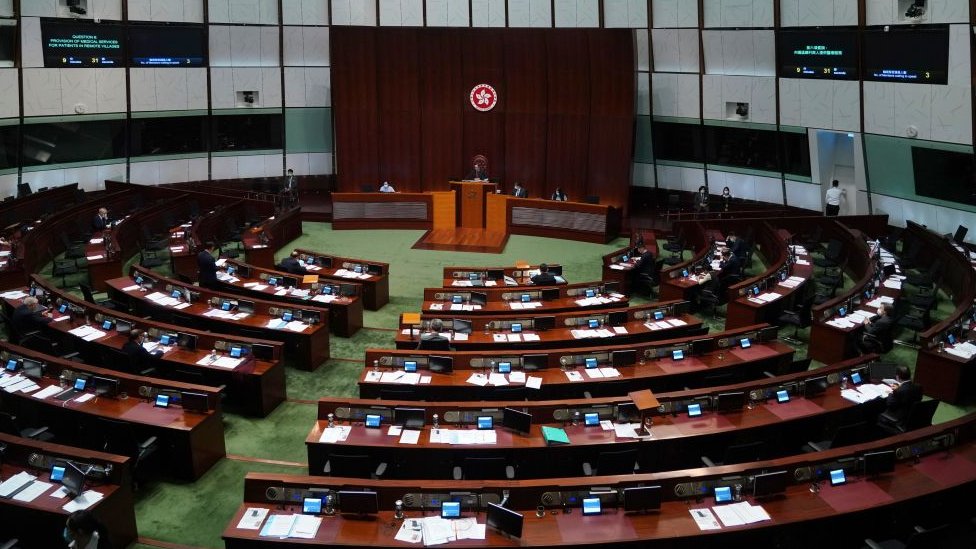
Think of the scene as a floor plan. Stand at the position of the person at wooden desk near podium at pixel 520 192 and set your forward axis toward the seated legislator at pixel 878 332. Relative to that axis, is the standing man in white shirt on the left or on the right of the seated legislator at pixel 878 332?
left

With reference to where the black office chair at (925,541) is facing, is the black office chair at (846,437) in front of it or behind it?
in front

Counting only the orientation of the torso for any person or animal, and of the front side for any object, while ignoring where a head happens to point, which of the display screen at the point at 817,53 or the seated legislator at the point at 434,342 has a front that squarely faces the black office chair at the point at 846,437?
the display screen

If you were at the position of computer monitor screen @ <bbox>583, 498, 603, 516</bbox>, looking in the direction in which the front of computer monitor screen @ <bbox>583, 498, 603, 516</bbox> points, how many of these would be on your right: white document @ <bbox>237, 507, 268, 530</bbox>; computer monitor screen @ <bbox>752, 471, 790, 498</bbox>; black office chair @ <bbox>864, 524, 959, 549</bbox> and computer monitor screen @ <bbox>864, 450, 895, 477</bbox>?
1

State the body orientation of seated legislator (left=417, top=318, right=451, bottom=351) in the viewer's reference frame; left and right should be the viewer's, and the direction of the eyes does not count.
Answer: facing away from the viewer

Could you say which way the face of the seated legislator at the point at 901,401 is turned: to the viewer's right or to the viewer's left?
to the viewer's left

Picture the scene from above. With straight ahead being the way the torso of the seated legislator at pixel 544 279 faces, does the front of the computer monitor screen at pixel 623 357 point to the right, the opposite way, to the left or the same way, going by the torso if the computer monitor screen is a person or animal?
the opposite way
